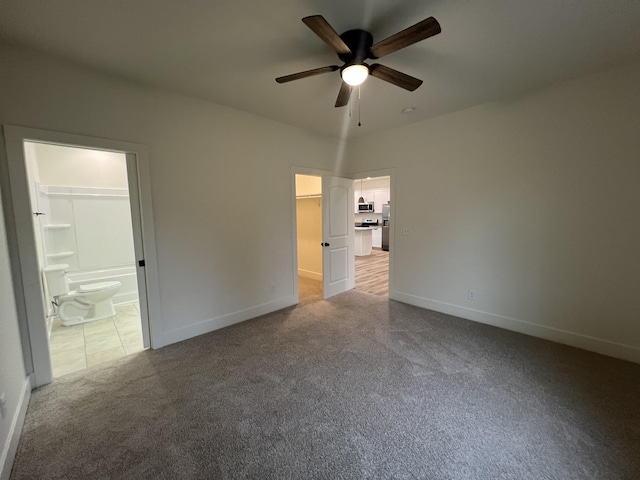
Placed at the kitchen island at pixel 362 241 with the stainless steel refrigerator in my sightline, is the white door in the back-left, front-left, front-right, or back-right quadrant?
back-right

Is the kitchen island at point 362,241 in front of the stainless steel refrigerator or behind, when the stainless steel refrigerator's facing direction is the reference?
in front

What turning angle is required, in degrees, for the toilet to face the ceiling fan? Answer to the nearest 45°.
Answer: approximately 45° to its right

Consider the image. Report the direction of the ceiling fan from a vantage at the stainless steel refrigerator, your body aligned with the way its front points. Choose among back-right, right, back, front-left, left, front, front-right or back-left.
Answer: front-left

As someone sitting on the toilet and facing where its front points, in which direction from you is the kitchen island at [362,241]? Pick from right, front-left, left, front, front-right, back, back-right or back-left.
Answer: front

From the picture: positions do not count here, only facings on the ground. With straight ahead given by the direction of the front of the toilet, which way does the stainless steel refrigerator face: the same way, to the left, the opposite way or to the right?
the opposite way

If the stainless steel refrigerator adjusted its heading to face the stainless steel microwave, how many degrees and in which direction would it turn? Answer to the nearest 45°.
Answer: approximately 45° to its right

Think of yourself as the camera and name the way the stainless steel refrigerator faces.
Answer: facing the viewer and to the left of the viewer

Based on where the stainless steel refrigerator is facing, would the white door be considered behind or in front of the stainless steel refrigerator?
in front

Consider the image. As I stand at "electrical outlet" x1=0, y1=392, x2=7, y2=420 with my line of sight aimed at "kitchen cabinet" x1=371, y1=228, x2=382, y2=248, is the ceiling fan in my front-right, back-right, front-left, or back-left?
front-right

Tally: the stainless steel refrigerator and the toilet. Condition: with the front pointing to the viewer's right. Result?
1

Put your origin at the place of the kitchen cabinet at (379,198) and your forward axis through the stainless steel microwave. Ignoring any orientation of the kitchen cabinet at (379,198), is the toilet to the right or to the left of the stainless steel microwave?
left

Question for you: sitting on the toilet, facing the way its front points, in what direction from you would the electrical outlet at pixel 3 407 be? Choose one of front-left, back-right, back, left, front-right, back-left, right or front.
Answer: right

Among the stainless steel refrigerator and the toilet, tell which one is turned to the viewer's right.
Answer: the toilet

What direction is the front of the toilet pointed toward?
to the viewer's right

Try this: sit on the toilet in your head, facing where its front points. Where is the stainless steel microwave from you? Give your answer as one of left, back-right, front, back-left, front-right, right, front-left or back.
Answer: front
